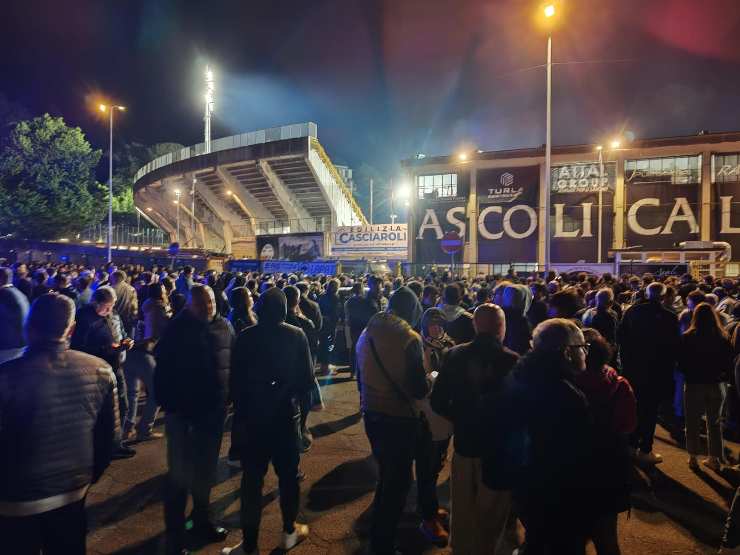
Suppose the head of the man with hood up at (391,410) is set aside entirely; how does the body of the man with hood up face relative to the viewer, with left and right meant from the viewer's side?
facing away from the viewer and to the right of the viewer

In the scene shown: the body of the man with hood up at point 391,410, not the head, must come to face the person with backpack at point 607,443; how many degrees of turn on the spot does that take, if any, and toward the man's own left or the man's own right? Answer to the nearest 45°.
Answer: approximately 90° to the man's own right

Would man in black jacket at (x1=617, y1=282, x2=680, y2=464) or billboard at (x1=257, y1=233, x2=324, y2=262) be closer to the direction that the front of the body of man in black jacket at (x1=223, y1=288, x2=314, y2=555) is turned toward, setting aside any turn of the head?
the billboard

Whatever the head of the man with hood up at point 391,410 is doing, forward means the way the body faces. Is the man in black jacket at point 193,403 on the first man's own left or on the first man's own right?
on the first man's own left

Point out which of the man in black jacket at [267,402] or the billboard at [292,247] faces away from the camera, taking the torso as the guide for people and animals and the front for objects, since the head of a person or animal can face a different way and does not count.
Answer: the man in black jacket

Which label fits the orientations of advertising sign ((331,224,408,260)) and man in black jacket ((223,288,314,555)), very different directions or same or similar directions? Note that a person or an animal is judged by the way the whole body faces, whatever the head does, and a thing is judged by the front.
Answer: very different directions

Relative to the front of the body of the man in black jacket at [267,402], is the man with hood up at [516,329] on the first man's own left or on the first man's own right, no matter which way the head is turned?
on the first man's own right

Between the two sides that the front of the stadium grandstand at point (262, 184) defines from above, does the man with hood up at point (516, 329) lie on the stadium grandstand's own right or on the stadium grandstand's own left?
on the stadium grandstand's own right

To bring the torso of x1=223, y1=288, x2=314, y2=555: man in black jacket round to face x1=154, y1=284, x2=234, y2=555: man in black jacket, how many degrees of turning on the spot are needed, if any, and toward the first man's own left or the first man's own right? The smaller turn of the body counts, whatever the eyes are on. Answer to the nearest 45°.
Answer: approximately 45° to the first man's own left

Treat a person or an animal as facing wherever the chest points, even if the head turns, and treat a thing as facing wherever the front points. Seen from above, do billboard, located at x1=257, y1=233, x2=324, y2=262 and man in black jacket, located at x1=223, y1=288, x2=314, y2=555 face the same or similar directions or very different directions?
very different directions

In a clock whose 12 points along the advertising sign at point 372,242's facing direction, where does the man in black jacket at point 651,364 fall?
The man in black jacket is roughly at 12 o'clock from the advertising sign.

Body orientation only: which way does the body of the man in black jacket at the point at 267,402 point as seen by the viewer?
away from the camera

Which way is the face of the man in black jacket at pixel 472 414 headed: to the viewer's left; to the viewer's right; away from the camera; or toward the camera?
away from the camera

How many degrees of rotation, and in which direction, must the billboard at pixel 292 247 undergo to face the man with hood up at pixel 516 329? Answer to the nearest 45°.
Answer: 0° — it already faces them

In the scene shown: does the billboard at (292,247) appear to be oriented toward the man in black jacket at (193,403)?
yes
